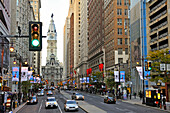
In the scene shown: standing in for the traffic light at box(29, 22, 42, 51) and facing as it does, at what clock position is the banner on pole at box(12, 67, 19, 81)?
The banner on pole is roughly at 6 o'clock from the traffic light.

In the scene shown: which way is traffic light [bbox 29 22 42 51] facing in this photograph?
toward the camera

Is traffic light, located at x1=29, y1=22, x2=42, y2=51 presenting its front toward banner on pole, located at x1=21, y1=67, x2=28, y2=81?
no
